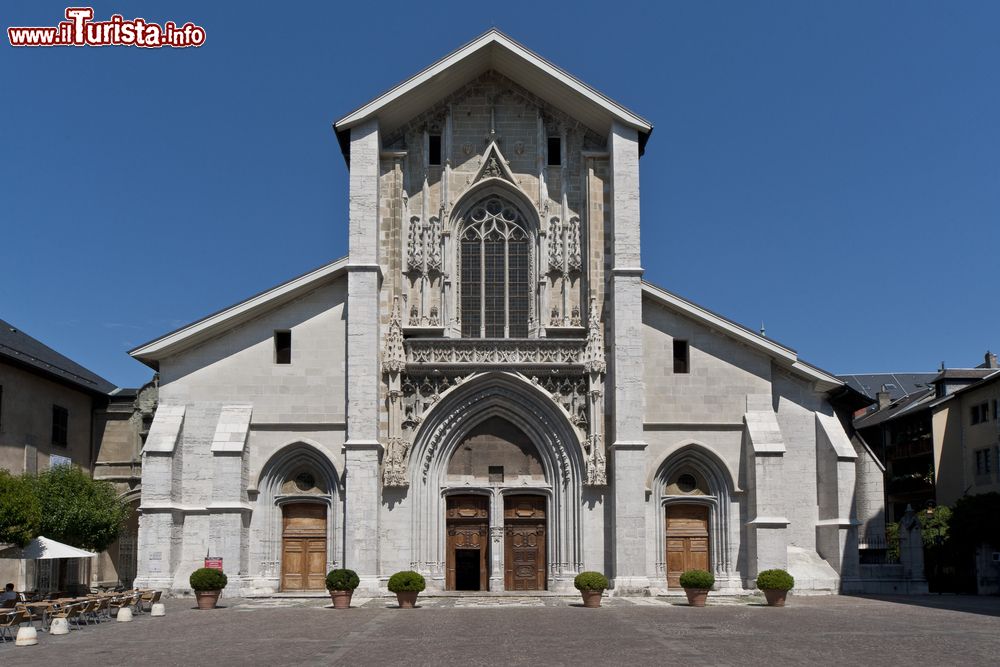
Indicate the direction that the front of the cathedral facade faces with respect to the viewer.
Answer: facing the viewer

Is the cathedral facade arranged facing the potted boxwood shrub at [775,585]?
no

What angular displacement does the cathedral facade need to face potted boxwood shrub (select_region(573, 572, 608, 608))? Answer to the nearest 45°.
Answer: approximately 45° to its left

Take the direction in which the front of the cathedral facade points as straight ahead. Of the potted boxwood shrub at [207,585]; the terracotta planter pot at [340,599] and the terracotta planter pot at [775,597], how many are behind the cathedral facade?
0

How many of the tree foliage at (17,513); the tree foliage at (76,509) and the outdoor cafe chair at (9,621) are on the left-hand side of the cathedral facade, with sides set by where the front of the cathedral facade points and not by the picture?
0

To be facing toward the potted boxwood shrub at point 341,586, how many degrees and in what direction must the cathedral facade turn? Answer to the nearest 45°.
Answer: approximately 45° to its right

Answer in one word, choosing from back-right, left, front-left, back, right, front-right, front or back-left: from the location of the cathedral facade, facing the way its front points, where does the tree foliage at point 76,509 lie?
right

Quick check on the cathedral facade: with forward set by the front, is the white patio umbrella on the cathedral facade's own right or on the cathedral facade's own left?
on the cathedral facade's own right

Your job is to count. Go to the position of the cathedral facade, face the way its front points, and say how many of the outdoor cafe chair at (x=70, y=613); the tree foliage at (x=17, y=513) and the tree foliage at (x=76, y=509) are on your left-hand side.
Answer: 0

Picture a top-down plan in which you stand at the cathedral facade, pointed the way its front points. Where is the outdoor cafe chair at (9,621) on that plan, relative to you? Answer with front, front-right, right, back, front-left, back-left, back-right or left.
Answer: front-right

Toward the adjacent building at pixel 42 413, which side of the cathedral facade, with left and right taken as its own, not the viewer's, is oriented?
right

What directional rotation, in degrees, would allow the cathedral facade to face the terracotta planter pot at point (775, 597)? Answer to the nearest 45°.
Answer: approximately 45° to its left

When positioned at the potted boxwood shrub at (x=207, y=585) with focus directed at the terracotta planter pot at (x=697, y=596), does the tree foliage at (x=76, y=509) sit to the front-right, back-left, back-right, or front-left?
back-left

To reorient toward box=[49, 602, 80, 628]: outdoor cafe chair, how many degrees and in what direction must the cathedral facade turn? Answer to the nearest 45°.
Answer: approximately 45° to its right

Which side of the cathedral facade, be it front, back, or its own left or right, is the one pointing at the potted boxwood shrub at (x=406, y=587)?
front

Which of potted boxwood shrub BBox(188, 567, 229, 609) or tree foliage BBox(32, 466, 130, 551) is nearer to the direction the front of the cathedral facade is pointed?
the potted boxwood shrub
